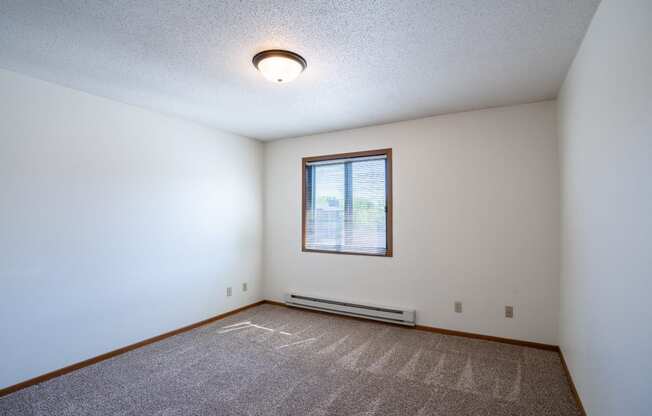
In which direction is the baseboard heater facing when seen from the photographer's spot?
facing the viewer and to the left of the viewer
